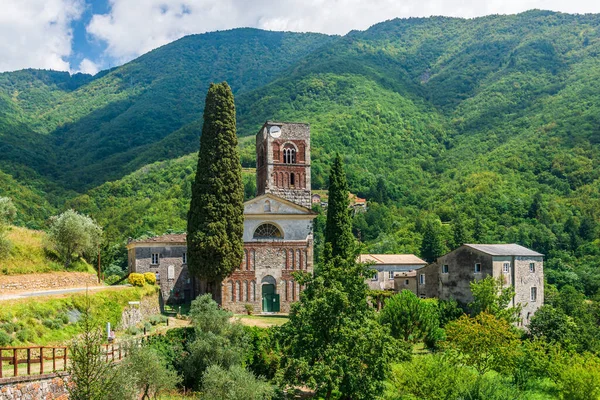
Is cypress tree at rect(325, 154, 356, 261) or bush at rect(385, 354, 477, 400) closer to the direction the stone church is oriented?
the bush

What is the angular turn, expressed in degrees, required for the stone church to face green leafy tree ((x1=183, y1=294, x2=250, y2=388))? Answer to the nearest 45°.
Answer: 0° — it already faces it

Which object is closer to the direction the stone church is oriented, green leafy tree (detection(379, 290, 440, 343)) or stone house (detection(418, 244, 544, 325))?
the green leafy tree

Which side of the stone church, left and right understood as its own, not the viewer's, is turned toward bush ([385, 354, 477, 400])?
front

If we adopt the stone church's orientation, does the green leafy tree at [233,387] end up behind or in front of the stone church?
in front

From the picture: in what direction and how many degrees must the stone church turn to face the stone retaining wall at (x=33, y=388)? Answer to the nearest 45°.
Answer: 0° — it already faces it

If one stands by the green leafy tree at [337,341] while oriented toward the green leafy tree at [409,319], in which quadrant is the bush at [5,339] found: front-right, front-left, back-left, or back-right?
back-left

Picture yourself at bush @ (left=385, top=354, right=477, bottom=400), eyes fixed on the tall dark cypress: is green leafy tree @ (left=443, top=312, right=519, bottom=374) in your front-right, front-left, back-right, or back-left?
front-right

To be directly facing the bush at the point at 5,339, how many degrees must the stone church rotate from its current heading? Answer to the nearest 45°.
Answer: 0° — it already faces it

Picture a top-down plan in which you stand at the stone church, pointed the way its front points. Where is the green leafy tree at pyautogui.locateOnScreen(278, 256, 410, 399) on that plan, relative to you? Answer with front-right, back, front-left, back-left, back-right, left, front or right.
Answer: front

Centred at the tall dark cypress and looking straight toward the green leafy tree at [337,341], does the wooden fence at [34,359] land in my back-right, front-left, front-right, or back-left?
front-right

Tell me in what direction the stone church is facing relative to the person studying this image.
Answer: facing the viewer
